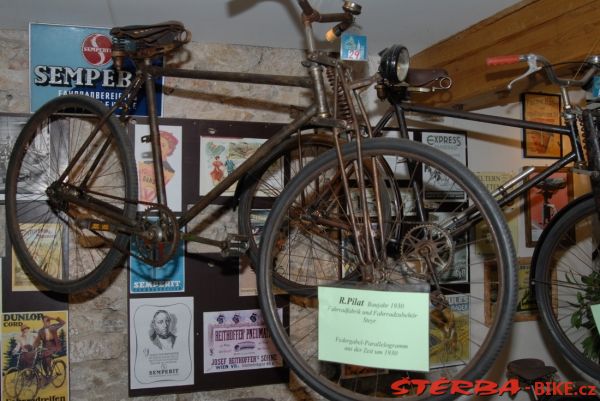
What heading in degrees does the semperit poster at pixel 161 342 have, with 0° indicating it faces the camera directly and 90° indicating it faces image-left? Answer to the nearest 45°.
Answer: approximately 0°

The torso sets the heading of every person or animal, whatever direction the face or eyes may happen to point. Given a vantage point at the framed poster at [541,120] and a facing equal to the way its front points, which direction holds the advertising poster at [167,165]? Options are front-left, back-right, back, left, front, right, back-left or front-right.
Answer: front-right

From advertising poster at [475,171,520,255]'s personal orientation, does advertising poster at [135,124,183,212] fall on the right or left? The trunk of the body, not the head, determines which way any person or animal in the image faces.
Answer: on its right

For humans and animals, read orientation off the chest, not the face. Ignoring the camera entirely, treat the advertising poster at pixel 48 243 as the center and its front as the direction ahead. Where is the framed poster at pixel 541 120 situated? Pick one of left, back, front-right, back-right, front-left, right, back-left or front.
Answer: left

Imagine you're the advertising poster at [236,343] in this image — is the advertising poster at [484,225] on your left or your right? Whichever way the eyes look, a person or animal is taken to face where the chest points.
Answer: on your left

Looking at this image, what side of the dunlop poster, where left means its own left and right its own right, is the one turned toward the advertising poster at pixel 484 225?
left
